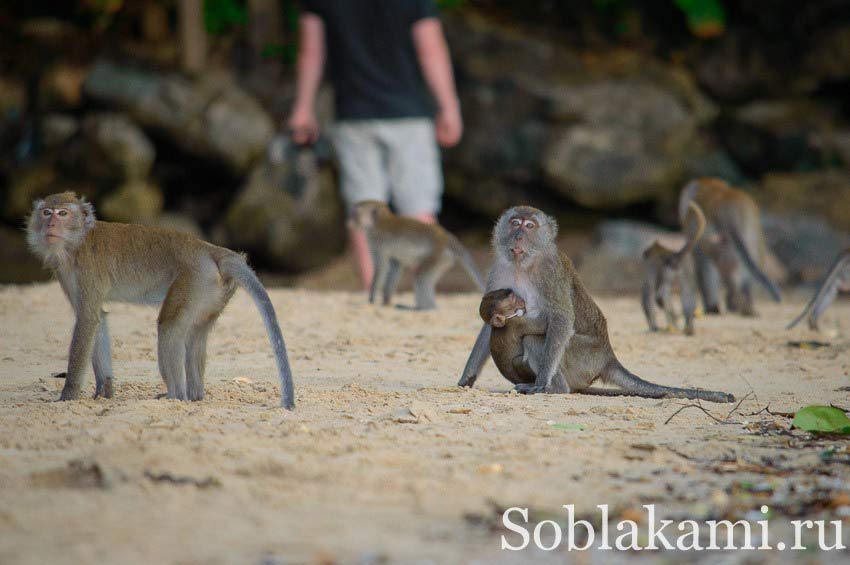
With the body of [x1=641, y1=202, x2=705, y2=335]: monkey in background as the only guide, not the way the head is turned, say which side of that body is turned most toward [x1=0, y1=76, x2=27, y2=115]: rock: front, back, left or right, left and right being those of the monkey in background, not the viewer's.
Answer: front

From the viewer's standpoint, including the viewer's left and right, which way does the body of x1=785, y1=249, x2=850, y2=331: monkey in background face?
facing to the right of the viewer

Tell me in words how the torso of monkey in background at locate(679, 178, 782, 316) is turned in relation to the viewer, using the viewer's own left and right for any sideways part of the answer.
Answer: facing away from the viewer and to the left of the viewer

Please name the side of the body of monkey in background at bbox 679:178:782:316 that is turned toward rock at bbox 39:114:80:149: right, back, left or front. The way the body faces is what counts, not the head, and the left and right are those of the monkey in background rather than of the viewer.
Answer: front

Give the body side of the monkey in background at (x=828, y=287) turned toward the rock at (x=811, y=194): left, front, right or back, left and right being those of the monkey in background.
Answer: left

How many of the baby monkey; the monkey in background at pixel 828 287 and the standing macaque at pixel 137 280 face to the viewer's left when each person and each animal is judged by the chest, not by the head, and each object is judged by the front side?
1

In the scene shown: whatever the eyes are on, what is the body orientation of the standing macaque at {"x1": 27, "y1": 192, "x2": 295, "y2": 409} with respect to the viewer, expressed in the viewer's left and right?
facing to the left of the viewer

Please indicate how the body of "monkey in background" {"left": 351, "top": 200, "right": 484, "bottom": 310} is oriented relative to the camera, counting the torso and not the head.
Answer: to the viewer's left

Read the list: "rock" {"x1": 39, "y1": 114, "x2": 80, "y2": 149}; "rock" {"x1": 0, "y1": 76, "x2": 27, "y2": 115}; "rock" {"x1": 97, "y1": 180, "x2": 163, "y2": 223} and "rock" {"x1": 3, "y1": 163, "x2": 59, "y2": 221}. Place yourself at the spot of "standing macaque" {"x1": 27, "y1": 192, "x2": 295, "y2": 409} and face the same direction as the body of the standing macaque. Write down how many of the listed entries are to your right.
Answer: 4

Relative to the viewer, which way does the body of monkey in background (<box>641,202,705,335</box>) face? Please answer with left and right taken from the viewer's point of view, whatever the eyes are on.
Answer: facing away from the viewer and to the left of the viewer
